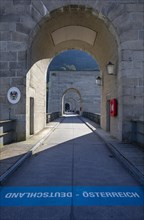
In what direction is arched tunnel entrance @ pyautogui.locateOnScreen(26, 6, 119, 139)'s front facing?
toward the camera
